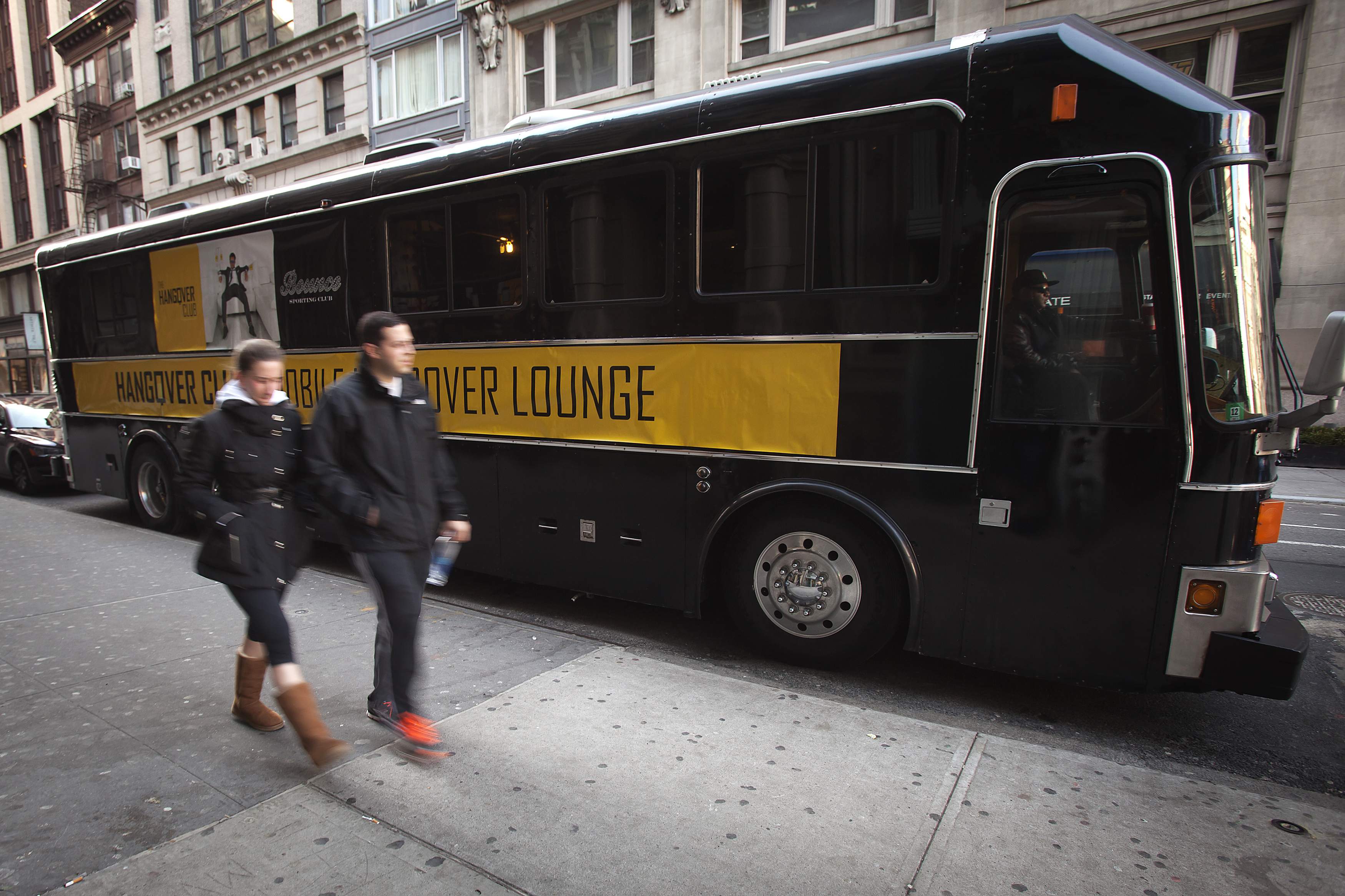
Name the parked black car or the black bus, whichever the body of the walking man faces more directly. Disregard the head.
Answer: the black bus

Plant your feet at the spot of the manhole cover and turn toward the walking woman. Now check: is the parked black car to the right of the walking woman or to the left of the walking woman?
right

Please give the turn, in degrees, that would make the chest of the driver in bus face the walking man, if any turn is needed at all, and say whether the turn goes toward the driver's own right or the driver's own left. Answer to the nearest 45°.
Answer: approximately 135° to the driver's own right

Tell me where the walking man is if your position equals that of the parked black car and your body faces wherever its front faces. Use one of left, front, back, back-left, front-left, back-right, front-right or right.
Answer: front-right

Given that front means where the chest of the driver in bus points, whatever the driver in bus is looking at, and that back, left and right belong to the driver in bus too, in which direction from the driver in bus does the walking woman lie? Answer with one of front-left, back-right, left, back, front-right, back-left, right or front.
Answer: back-right

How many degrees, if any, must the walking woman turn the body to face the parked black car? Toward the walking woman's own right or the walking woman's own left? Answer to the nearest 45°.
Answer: approximately 135° to the walking woman's own left

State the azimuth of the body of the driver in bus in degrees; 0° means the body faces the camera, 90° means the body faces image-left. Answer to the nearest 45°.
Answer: approximately 270°
